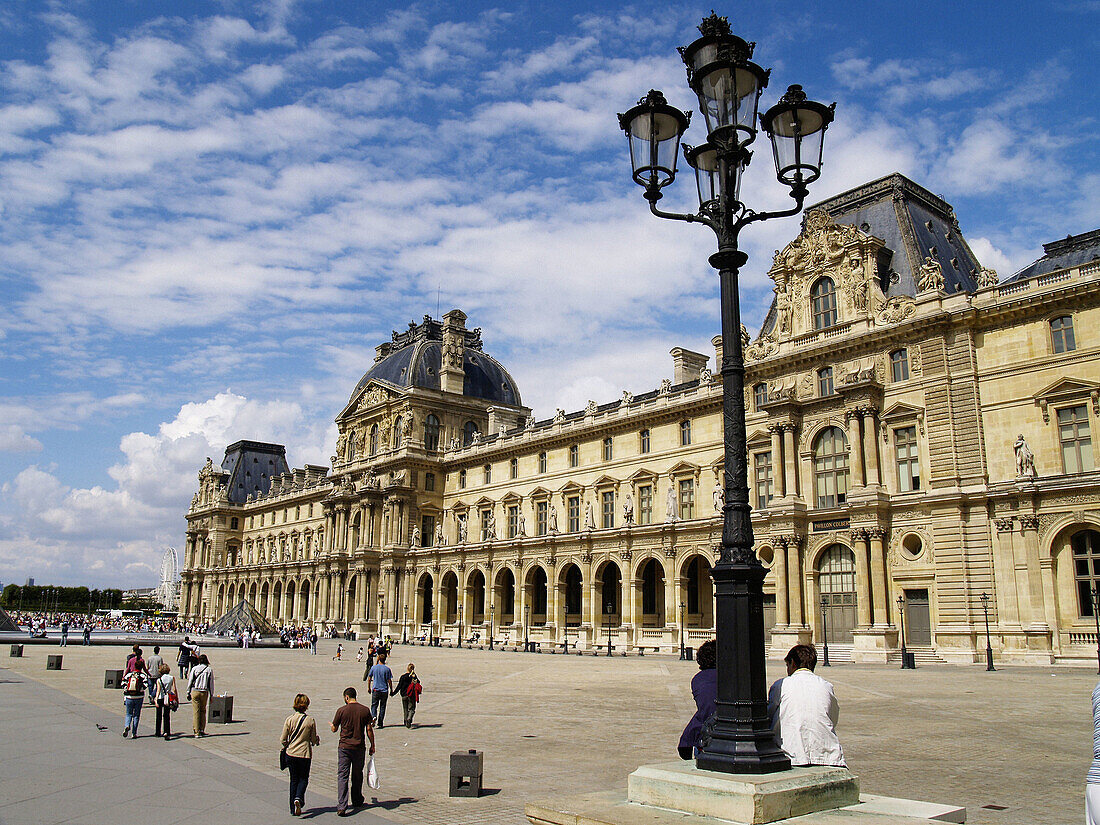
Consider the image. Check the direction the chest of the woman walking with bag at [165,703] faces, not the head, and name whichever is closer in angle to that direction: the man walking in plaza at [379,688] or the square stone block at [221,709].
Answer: the square stone block

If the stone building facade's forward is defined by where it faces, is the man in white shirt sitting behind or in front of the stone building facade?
in front

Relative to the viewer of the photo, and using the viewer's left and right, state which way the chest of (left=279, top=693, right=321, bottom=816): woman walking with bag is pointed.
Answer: facing away from the viewer

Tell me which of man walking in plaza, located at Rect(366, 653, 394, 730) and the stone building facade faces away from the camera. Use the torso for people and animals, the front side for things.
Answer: the man walking in plaza

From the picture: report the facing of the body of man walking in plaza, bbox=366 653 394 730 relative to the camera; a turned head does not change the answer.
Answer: away from the camera

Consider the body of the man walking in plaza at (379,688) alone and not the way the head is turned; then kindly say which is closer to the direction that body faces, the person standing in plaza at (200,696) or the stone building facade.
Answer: the stone building facade

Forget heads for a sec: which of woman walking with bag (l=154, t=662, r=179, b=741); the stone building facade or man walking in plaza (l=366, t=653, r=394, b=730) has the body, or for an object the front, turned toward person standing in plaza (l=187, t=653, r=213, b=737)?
the stone building facade
